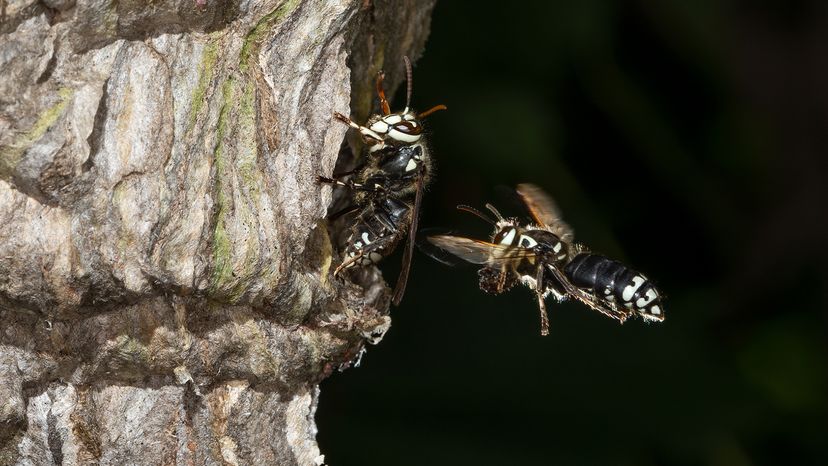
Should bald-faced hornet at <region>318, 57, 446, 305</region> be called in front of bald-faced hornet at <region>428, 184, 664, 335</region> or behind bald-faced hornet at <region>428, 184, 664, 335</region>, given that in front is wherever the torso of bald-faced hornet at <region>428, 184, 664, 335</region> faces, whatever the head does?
in front

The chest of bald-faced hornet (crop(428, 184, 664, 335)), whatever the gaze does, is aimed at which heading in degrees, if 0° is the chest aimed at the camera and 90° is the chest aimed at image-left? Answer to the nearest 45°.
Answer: approximately 90°

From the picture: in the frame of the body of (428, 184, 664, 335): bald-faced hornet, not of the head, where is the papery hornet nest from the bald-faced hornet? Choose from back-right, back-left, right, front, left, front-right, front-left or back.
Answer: front-left
